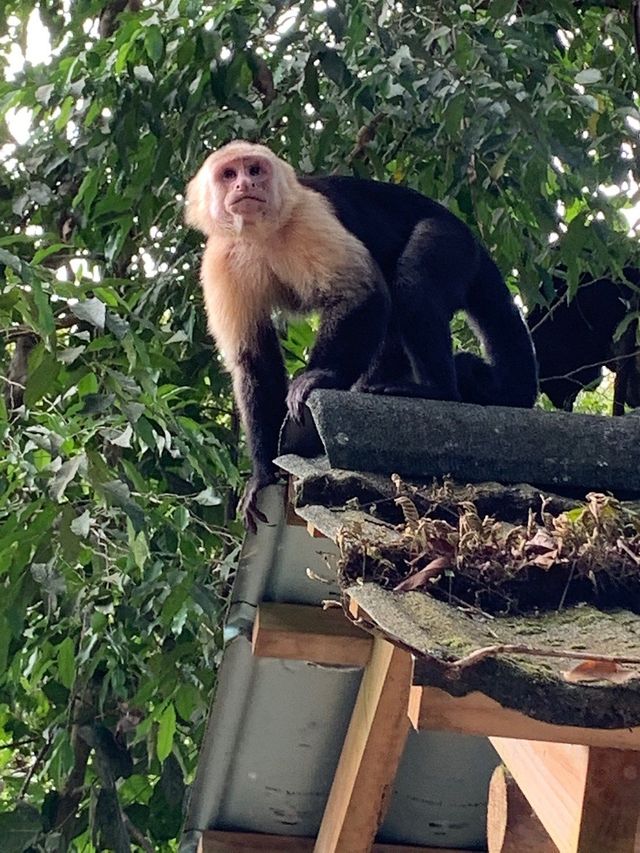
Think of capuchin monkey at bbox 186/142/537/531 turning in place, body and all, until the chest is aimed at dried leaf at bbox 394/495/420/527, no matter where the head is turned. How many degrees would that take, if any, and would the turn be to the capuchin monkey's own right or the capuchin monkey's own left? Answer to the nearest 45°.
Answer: approximately 45° to the capuchin monkey's own left

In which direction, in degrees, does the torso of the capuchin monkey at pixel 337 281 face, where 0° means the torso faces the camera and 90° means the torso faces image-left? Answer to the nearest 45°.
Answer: approximately 45°

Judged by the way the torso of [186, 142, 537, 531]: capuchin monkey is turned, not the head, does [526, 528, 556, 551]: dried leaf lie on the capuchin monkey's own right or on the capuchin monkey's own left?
on the capuchin monkey's own left

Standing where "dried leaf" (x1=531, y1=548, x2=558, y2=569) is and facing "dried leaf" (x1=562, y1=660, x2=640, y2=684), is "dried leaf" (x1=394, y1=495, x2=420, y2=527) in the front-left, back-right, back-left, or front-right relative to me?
back-right

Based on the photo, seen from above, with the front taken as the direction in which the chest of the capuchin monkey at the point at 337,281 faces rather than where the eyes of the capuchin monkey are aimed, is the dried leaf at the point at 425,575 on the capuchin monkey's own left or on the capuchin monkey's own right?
on the capuchin monkey's own left
